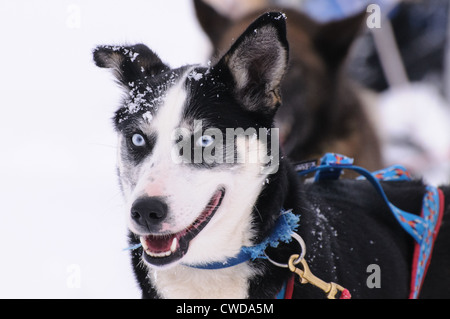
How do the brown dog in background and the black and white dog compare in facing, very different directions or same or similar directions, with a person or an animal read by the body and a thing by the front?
same or similar directions

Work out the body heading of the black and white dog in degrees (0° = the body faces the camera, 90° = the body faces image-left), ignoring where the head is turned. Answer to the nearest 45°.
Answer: approximately 45°

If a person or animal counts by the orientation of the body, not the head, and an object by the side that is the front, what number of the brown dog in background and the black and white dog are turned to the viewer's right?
0

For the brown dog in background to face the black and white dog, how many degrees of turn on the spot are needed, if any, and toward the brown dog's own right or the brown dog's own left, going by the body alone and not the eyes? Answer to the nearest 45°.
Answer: approximately 45° to the brown dog's own left

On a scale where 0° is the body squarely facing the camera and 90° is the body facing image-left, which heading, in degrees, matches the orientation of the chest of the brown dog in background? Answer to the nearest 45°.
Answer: approximately 45°

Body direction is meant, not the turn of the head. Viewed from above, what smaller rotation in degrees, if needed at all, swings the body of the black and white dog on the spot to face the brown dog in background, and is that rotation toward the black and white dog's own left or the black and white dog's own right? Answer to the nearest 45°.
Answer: approximately 135° to the black and white dog's own right
